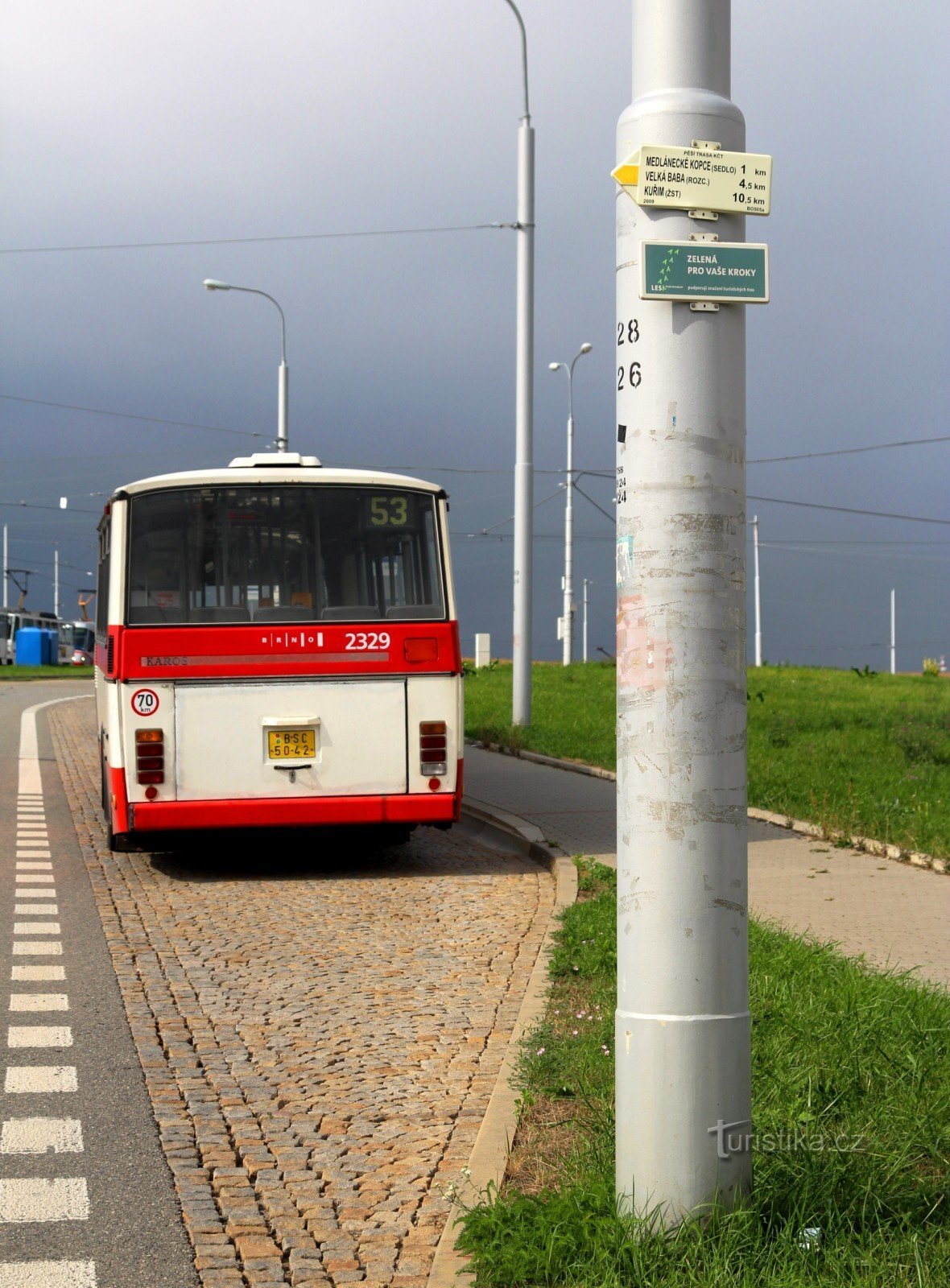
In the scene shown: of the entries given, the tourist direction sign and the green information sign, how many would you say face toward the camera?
2

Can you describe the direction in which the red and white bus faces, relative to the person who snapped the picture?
facing away from the viewer

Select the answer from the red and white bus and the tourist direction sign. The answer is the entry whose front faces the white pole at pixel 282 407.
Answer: the red and white bus

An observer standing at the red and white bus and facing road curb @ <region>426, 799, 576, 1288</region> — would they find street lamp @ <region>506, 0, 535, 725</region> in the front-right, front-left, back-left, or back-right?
back-left

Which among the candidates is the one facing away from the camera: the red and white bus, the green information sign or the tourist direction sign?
the red and white bus

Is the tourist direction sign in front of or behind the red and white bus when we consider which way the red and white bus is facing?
behind

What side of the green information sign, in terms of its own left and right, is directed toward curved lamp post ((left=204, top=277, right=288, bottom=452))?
back

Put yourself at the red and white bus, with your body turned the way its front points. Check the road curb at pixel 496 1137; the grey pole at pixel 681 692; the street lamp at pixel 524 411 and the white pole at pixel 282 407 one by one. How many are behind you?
2

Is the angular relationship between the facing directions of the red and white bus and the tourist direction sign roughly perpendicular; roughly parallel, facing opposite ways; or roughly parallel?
roughly parallel, facing opposite ways

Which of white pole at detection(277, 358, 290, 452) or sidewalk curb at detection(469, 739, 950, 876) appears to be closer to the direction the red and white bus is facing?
the white pole

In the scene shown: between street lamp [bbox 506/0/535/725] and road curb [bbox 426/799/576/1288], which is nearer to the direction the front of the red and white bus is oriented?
the street lamp

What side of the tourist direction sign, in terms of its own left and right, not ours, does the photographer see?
front

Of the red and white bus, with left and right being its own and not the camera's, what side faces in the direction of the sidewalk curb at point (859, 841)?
right

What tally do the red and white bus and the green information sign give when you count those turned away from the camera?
1

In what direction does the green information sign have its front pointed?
toward the camera

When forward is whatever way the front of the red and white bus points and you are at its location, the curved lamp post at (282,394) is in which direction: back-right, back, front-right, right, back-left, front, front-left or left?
front

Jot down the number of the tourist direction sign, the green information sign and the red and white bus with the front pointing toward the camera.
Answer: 2

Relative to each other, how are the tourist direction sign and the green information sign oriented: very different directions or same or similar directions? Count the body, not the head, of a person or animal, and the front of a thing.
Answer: same or similar directions

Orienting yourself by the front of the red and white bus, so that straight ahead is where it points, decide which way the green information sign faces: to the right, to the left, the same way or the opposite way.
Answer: the opposite way
